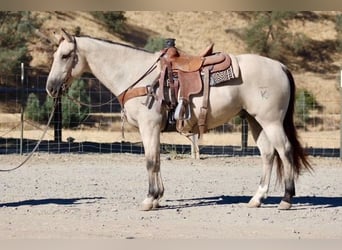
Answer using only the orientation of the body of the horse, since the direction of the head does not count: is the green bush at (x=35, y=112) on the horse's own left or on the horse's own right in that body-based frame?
on the horse's own right

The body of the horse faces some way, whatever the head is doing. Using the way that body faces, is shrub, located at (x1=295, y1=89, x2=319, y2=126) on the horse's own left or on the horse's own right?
on the horse's own right

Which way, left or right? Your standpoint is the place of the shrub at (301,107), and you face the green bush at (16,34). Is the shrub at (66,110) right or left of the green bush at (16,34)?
left

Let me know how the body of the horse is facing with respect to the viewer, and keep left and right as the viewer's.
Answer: facing to the left of the viewer

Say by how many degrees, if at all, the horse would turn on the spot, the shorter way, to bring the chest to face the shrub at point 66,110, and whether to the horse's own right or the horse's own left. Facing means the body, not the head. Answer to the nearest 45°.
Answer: approximately 90° to the horse's own right

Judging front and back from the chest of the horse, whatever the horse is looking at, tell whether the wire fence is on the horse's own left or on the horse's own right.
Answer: on the horse's own right

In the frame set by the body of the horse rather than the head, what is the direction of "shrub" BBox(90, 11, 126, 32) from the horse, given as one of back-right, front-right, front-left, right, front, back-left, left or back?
right

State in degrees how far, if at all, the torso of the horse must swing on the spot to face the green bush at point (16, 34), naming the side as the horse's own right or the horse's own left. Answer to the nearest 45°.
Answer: approximately 90° to the horse's own right
